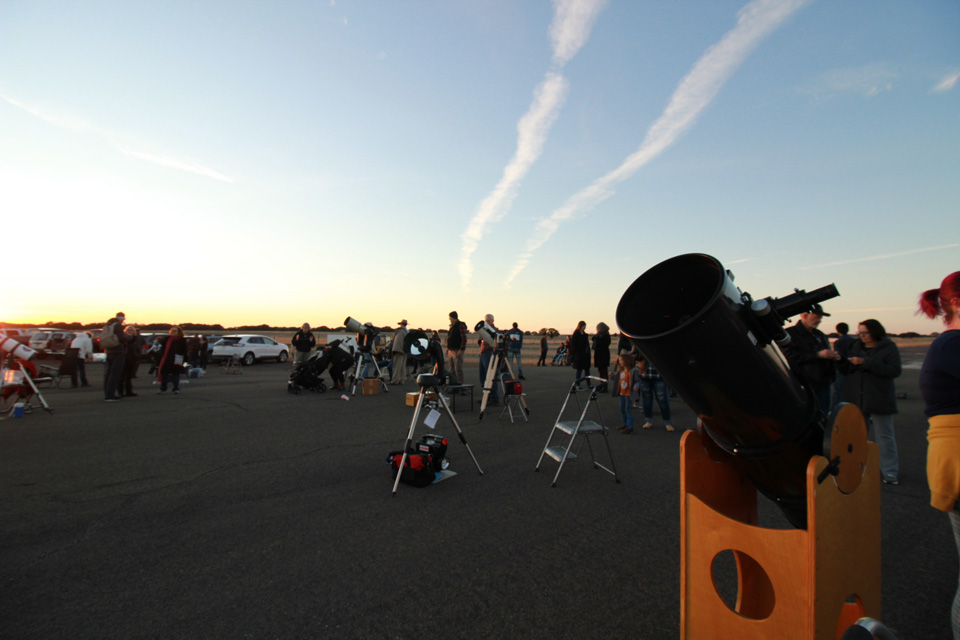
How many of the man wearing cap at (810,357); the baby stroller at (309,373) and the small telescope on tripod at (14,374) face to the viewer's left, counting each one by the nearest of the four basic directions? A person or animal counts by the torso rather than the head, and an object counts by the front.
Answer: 2

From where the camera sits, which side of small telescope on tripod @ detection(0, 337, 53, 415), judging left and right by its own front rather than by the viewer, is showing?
left

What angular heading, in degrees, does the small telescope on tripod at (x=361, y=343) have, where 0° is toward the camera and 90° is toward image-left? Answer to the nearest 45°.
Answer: approximately 45°

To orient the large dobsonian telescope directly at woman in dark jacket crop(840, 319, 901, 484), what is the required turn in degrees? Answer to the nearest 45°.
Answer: approximately 135° to its right

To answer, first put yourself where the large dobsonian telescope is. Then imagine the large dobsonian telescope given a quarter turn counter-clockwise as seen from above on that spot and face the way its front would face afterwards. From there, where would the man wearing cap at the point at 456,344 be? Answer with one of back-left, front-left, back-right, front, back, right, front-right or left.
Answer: back

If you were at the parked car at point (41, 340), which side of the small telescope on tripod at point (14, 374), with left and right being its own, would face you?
right

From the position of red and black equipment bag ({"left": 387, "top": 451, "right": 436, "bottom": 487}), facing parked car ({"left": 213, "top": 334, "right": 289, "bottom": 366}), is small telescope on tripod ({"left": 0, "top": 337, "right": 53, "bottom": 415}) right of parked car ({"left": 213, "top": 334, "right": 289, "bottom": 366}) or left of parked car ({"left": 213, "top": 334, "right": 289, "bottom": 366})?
left

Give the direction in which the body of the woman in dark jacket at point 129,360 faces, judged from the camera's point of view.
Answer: to the viewer's left

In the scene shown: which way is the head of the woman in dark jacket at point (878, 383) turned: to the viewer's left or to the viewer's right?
to the viewer's left

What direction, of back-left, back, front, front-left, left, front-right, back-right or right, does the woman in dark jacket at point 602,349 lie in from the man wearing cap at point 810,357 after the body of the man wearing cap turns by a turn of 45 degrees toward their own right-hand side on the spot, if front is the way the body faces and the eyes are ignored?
back-right

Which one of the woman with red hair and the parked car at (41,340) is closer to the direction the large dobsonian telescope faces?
the parked car

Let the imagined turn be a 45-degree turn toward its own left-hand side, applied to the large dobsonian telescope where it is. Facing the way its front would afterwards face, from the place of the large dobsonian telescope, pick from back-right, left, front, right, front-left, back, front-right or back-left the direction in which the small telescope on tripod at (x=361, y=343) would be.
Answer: back-right

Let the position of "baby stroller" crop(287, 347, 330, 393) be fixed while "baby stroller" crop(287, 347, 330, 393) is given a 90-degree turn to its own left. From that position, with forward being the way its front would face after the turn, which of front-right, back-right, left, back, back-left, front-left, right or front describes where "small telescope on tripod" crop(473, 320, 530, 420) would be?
front-left

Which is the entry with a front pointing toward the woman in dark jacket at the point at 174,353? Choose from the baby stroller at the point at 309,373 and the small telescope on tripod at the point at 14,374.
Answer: the baby stroller

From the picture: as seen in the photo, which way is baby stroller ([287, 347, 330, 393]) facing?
to the viewer's left
